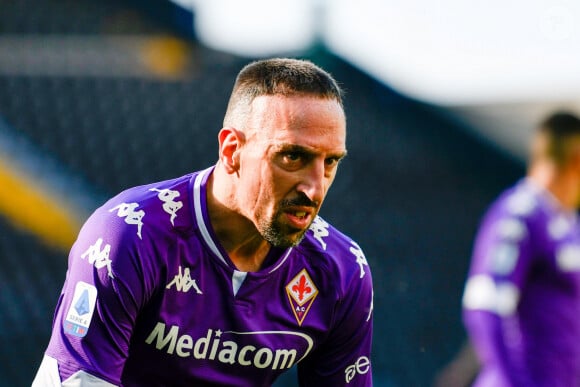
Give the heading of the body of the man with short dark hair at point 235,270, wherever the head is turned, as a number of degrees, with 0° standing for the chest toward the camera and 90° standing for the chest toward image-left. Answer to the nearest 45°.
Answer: approximately 315°

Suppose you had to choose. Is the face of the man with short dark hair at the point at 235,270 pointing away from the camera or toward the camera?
toward the camera
